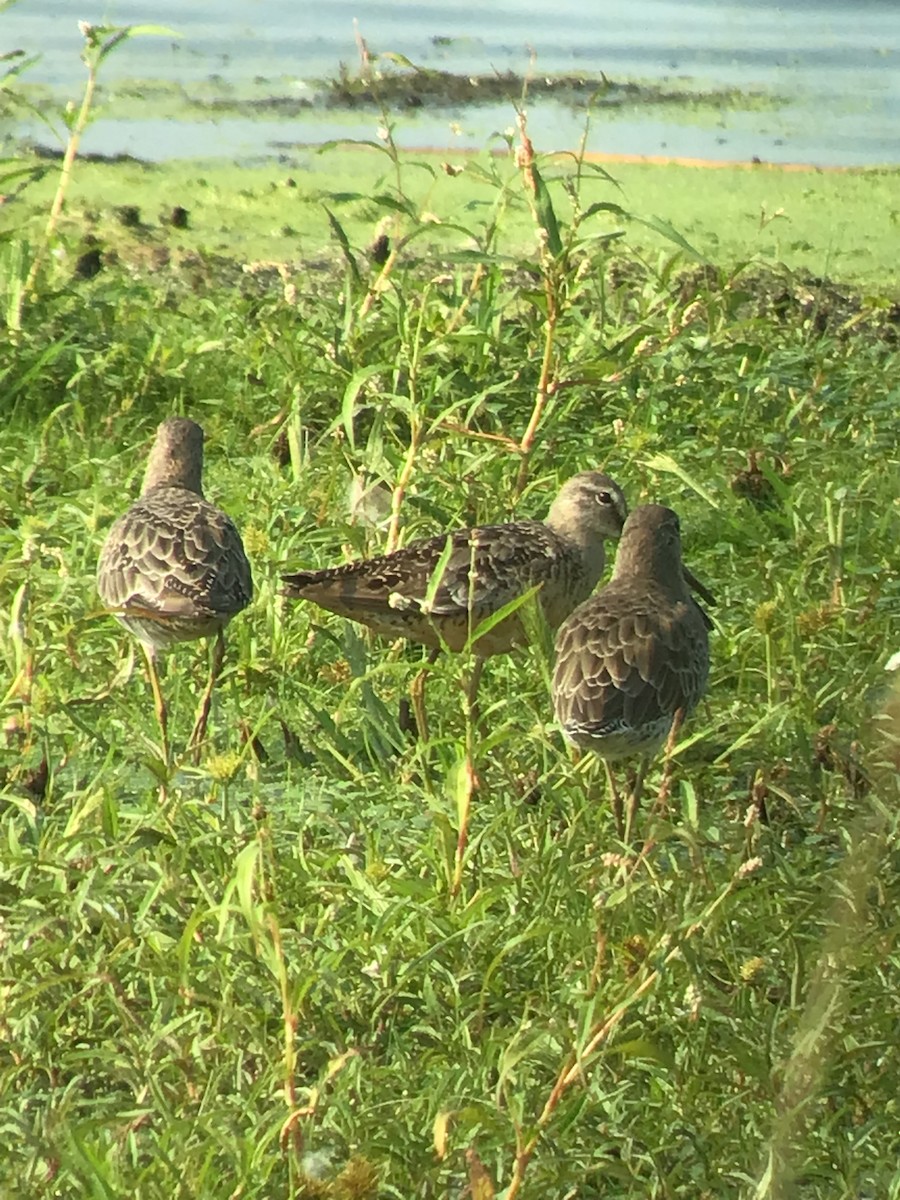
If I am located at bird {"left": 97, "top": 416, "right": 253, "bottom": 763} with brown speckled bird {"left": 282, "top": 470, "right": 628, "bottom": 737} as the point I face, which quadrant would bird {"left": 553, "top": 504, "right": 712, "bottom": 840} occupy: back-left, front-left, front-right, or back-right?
front-right

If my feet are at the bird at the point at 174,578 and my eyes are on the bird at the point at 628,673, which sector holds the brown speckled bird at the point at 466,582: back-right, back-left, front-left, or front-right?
front-left

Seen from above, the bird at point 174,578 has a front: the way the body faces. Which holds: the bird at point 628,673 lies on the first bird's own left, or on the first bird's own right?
on the first bird's own right

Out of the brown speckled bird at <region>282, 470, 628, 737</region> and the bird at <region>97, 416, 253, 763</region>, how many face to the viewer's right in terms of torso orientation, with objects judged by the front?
1

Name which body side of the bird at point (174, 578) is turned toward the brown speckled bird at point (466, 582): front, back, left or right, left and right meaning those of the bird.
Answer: right

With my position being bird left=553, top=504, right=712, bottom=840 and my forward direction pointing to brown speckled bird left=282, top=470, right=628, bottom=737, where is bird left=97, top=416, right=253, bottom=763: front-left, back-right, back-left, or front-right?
front-left

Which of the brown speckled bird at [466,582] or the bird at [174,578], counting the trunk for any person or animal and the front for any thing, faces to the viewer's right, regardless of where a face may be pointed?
the brown speckled bird

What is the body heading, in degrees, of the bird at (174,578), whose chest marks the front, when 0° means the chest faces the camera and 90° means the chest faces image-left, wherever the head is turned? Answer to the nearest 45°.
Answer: approximately 180°

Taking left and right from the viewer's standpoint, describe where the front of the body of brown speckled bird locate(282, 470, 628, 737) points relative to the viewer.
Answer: facing to the right of the viewer

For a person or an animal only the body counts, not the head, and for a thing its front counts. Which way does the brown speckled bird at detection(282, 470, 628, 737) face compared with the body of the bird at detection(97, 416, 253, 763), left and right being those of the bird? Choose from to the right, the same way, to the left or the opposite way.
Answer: to the right

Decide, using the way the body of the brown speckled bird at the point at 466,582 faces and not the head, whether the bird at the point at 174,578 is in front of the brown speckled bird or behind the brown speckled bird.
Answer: behind
